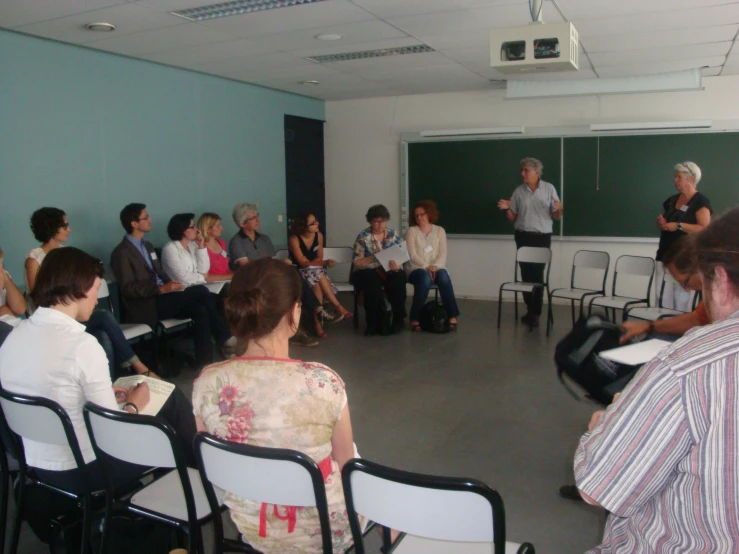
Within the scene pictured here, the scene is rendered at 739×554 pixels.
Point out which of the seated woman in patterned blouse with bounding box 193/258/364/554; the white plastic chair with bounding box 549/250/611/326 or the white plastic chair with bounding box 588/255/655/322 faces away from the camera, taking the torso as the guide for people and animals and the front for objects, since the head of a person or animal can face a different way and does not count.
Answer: the seated woman in patterned blouse

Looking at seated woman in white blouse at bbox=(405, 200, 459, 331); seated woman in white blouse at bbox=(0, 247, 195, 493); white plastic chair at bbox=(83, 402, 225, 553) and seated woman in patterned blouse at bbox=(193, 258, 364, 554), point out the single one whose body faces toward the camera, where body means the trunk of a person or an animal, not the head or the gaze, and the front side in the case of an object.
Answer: seated woman in white blouse at bbox=(405, 200, 459, 331)

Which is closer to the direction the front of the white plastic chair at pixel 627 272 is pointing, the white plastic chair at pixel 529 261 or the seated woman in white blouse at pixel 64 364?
the seated woman in white blouse

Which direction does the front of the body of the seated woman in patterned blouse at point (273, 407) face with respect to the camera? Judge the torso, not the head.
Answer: away from the camera

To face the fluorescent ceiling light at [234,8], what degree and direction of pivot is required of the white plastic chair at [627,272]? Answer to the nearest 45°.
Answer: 0° — it already faces it

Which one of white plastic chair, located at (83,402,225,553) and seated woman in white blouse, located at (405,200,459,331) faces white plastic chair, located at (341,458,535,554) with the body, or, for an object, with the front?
the seated woman in white blouse

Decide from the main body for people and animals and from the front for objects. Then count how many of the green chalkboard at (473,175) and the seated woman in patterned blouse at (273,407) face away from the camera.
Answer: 1

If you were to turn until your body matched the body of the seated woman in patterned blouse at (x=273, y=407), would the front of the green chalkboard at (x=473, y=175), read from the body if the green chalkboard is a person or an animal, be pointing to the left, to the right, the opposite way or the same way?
the opposite way

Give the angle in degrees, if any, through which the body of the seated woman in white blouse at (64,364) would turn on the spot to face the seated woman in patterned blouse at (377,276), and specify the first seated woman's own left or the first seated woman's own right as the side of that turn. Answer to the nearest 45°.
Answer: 0° — they already face them

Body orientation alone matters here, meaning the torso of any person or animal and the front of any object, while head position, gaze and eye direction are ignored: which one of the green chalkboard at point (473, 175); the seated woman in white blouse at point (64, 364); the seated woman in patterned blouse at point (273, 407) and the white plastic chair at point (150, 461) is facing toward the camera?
the green chalkboard

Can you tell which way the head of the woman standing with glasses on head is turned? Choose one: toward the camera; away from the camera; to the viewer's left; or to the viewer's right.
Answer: to the viewer's left
